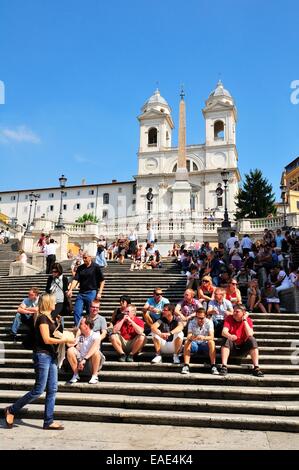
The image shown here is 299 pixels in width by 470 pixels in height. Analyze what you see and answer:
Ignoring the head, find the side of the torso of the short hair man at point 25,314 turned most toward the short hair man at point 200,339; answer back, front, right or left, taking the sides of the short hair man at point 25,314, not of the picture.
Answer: left

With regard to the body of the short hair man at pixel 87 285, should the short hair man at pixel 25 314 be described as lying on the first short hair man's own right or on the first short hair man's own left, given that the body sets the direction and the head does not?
on the first short hair man's own right

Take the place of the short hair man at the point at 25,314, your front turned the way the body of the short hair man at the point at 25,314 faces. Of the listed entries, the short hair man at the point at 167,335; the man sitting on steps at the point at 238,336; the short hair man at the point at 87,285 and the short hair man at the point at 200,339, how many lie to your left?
4

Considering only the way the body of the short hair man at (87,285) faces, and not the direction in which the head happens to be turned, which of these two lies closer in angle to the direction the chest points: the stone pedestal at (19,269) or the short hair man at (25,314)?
the short hair man

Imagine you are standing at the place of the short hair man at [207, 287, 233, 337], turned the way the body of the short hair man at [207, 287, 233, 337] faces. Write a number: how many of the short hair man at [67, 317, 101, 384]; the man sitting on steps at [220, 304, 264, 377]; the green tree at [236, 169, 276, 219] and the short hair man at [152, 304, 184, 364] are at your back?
1

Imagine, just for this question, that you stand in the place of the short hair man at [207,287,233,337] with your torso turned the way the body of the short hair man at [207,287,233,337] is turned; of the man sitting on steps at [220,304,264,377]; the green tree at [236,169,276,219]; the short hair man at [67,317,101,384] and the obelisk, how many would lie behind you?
2

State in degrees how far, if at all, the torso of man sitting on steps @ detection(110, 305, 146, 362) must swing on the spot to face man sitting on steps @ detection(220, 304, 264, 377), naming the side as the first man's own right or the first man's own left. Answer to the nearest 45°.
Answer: approximately 90° to the first man's own left

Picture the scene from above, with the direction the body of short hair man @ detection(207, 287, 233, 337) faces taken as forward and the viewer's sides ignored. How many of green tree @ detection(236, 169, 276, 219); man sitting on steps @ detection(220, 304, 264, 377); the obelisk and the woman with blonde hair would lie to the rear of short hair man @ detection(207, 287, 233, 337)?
2
